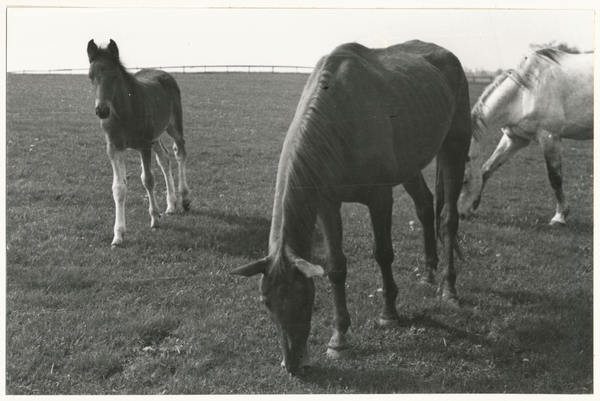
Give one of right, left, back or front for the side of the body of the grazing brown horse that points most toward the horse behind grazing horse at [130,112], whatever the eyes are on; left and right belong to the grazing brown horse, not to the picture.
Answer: right

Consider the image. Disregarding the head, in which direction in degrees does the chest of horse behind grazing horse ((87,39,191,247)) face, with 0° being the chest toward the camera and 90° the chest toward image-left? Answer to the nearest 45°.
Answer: approximately 45°

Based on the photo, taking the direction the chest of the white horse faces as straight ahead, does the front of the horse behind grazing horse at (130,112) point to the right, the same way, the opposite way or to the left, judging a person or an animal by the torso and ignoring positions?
to the left

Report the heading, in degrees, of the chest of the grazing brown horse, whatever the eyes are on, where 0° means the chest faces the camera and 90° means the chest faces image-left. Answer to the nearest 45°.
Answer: approximately 45°

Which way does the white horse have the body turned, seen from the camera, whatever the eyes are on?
to the viewer's left
